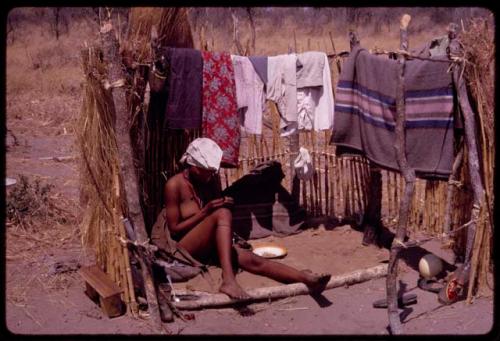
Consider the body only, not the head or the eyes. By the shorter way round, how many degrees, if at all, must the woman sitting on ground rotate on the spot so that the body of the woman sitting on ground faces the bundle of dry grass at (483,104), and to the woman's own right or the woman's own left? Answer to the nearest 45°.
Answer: approximately 45° to the woman's own left

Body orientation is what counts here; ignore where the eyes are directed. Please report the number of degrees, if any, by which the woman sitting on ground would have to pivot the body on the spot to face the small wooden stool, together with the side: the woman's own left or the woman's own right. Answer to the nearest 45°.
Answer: approximately 90° to the woman's own right

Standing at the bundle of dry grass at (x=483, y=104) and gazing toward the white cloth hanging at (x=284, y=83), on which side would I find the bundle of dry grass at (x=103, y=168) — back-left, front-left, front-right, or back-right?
front-left

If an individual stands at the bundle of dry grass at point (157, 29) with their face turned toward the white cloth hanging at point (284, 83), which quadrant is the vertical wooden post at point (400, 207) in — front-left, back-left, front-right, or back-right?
front-right

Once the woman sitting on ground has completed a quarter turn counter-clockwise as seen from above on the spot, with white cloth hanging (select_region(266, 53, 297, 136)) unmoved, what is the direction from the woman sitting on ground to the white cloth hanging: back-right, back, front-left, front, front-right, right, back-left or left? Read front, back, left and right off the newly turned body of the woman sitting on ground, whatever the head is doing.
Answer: front

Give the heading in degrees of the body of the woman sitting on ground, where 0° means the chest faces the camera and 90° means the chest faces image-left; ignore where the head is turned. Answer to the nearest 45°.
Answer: approximately 315°

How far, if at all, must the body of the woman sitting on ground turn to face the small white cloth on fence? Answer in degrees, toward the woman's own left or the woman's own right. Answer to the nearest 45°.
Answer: approximately 90° to the woman's own left

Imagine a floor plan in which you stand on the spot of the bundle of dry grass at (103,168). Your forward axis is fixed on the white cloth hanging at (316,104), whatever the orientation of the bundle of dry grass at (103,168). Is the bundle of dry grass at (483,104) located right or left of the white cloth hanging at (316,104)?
right

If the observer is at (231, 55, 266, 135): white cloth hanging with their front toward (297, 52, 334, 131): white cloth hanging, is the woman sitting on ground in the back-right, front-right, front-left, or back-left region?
back-right

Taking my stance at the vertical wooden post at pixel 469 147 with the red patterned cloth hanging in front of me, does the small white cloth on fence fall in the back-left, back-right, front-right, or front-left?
front-right

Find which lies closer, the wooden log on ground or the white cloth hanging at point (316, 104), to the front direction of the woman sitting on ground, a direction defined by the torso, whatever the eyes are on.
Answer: the wooden log on ground

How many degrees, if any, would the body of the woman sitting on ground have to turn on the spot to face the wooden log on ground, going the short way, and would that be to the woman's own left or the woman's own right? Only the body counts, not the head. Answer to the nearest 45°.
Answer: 0° — they already face it

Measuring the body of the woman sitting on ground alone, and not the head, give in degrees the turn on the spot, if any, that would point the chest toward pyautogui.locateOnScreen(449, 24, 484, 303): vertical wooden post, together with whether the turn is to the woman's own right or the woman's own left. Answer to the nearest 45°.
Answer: approximately 45° to the woman's own left

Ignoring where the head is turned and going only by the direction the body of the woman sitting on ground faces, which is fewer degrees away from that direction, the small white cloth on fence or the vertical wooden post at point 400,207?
the vertical wooden post

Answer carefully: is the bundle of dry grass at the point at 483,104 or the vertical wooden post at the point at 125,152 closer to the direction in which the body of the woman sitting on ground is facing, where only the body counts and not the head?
the bundle of dry grass
